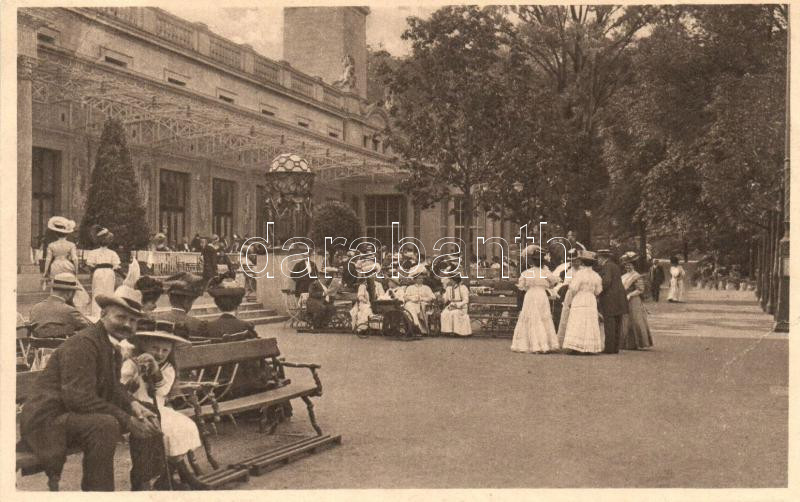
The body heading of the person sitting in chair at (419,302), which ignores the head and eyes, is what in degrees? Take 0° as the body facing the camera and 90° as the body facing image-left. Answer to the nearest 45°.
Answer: approximately 0°

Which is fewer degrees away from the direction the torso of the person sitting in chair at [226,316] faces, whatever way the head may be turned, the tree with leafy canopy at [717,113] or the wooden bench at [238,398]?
the tree with leafy canopy

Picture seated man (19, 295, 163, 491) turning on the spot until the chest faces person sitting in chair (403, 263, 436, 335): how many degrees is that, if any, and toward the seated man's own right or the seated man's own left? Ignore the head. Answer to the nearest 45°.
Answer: approximately 90° to the seated man's own left

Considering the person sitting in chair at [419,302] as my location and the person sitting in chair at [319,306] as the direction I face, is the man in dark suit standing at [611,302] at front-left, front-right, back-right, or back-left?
back-left

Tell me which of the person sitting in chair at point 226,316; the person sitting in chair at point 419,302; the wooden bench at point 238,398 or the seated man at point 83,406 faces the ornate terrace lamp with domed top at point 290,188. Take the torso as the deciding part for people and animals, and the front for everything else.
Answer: the person sitting in chair at point 226,316

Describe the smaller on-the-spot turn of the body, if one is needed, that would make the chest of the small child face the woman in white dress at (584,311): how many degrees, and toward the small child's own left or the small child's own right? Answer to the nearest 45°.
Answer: approximately 90° to the small child's own left

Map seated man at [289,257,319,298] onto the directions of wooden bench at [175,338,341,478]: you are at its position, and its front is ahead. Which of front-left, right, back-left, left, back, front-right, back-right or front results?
back-left

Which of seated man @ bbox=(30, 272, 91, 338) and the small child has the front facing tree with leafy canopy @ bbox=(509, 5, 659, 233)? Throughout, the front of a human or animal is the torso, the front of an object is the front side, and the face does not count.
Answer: the seated man

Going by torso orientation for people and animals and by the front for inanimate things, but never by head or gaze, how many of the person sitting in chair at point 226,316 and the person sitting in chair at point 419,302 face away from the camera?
1
